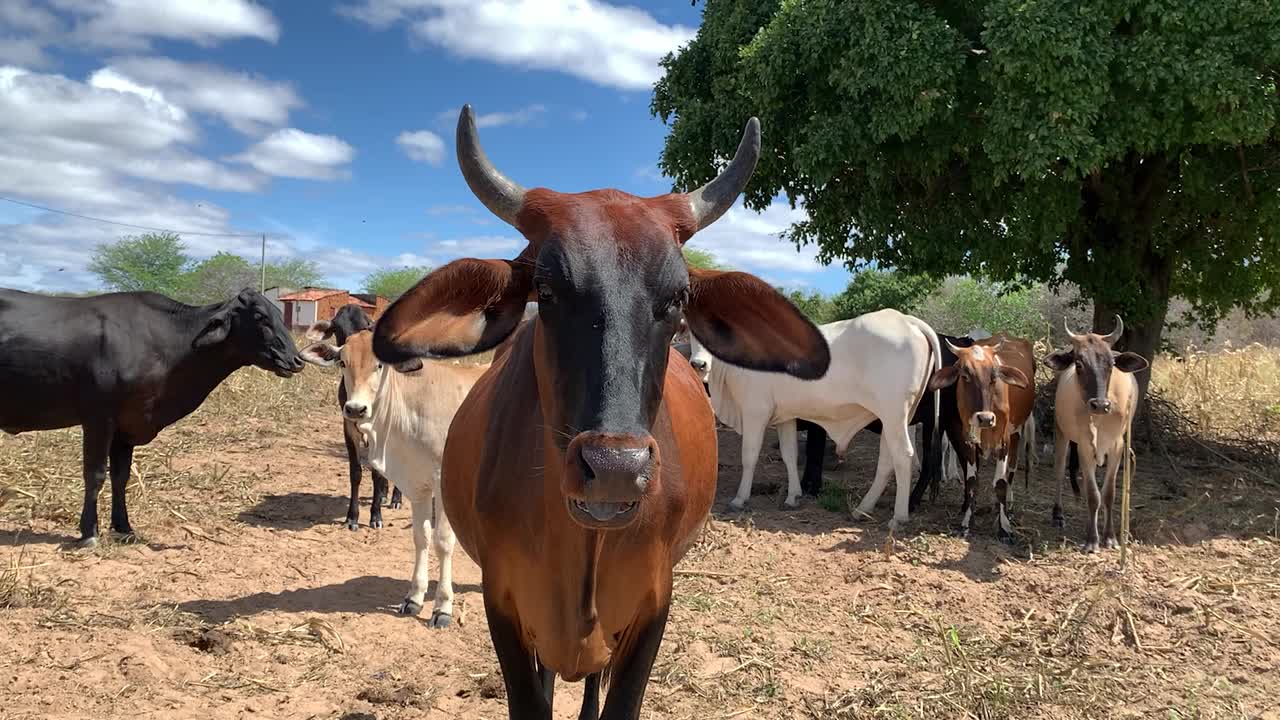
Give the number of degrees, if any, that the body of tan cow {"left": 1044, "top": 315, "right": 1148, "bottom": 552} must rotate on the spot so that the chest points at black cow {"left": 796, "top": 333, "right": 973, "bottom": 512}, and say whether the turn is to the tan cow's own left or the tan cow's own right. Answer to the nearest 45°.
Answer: approximately 135° to the tan cow's own right

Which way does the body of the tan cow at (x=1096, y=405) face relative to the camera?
toward the camera

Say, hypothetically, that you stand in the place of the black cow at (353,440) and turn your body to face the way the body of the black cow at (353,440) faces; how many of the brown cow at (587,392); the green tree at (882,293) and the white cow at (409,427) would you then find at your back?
1

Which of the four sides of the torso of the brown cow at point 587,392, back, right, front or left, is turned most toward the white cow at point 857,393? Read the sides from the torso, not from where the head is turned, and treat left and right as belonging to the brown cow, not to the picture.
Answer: back

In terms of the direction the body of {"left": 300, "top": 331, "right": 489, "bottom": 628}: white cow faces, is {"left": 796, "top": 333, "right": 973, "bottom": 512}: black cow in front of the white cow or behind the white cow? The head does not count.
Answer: behind

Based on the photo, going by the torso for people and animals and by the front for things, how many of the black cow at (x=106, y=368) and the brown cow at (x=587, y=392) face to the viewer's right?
1

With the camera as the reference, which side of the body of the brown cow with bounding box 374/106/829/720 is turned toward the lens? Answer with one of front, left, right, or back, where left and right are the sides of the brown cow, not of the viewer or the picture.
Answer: front

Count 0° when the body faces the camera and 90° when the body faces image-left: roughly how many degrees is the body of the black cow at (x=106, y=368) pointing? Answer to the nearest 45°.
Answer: approximately 270°

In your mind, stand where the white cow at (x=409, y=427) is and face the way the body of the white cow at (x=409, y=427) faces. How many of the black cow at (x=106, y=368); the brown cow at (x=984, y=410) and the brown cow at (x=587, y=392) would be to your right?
1

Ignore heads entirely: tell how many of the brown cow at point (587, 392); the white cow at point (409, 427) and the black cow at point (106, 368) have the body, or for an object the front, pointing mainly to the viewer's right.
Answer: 1
